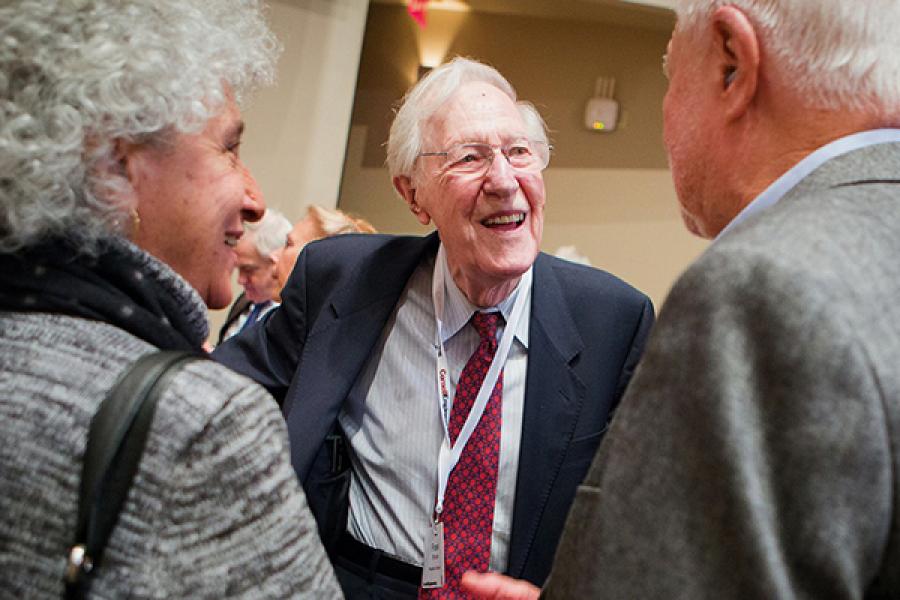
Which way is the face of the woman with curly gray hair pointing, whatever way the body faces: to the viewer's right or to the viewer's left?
to the viewer's right

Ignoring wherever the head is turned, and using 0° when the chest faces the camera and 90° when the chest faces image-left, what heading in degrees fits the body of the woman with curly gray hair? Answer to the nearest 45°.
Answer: approximately 225°

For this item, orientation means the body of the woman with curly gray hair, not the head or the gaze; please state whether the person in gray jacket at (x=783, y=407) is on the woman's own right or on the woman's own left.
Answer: on the woman's own right

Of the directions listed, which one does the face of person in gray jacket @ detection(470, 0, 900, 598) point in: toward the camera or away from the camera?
away from the camera

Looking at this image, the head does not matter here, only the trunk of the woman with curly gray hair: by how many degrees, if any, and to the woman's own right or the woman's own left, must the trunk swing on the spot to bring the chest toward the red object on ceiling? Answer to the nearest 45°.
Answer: approximately 45° to the woman's own left

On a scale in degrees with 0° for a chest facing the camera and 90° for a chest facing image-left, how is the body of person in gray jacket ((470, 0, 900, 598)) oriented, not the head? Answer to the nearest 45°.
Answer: approximately 135°
